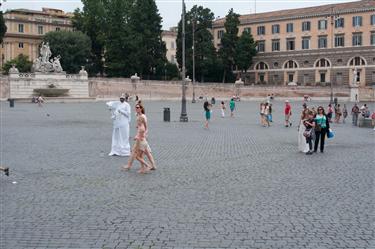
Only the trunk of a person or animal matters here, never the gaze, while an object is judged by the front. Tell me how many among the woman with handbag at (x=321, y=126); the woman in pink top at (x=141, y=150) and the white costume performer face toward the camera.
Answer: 2

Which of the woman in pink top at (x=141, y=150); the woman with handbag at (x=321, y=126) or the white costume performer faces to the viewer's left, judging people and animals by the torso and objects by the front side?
the woman in pink top

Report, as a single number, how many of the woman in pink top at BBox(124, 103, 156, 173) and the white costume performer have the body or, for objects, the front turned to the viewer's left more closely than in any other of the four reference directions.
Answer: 1

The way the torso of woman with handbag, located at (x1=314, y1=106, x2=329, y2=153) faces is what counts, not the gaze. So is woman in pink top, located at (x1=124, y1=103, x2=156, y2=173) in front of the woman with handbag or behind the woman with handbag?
in front

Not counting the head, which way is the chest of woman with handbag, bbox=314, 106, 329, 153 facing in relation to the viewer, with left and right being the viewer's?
facing the viewer

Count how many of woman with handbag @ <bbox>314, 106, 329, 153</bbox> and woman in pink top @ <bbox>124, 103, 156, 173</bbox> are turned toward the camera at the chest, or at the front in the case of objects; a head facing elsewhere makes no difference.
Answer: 1

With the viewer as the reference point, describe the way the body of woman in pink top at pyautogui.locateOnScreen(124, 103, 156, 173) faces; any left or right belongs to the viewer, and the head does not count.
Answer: facing to the left of the viewer

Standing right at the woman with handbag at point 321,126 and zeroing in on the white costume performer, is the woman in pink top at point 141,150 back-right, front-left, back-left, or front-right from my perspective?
front-left

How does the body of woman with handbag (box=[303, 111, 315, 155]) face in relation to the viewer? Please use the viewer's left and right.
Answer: facing the viewer and to the left of the viewer

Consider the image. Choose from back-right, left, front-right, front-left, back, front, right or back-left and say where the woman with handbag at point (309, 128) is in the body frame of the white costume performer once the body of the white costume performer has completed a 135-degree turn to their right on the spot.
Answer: back-right

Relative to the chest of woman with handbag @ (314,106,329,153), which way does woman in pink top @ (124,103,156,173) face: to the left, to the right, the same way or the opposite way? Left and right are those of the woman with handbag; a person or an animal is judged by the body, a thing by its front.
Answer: to the right
